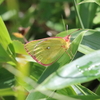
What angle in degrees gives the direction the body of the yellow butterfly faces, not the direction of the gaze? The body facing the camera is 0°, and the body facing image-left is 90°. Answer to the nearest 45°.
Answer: approximately 270°
